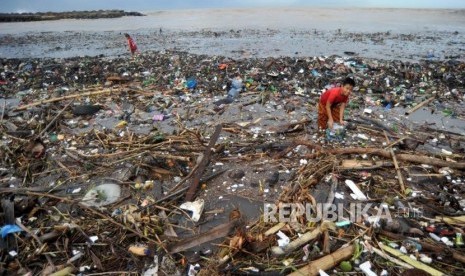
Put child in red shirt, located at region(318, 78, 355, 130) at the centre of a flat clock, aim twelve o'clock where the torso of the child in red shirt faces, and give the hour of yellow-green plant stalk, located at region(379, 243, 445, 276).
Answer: The yellow-green plant stalk is roughly at 1 o'clock from the child in red shirt.

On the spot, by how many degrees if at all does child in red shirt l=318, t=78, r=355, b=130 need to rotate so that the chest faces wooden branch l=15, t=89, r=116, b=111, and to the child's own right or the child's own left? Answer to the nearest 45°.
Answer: approximately 135° to the child's own right

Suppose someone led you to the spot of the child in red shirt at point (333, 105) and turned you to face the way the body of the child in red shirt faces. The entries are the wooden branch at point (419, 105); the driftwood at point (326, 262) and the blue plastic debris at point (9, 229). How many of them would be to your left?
1

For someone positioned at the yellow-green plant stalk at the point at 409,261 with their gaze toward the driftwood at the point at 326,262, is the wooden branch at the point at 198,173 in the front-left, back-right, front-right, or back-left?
front-right

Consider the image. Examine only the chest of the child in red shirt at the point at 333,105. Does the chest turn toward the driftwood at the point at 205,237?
no

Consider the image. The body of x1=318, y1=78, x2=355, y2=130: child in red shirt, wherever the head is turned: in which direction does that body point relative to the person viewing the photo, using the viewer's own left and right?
facing the viewer and to the right of the viewer

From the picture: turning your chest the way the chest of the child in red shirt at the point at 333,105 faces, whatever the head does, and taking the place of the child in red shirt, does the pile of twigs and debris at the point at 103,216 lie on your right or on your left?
on your right

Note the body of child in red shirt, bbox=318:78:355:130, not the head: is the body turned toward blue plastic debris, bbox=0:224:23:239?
no

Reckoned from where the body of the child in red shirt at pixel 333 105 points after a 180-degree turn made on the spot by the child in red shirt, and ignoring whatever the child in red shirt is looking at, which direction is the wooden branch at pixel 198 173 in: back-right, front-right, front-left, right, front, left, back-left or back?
left

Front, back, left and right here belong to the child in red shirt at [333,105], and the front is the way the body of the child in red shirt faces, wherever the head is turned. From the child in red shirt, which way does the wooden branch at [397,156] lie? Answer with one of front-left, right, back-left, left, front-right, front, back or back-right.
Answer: front

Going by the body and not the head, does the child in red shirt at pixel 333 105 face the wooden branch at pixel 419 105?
no

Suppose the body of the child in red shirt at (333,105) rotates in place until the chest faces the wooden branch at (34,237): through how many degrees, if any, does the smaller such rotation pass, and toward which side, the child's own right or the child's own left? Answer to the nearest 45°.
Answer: approximately 90° to the child's own right

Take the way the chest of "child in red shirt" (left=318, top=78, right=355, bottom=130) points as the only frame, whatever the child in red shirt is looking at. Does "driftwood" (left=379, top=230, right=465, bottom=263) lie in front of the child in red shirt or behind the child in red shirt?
in front

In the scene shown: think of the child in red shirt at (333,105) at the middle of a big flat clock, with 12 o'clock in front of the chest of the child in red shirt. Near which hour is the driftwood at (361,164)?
The driftwood is roughly at 1 o'clock from the child in red shirt.
